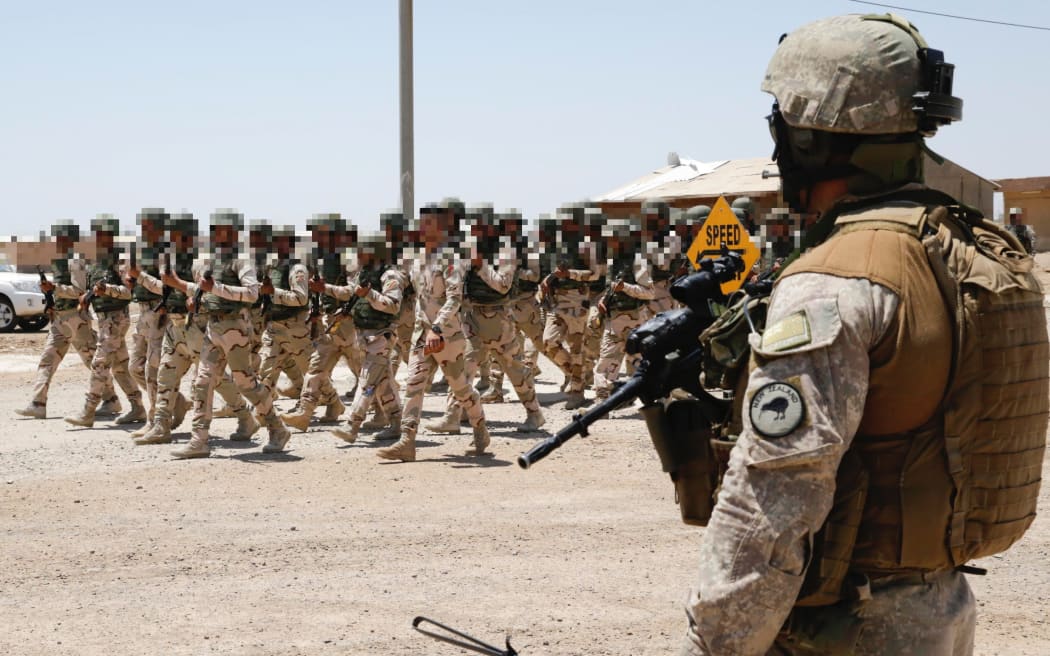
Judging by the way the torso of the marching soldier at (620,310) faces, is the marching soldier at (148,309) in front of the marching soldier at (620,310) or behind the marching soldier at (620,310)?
in front

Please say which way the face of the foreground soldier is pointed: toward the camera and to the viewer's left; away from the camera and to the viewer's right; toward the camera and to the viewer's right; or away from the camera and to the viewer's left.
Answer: away from the camera and to the viewer's left

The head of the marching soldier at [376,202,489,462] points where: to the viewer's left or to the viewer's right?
to the viewer's left

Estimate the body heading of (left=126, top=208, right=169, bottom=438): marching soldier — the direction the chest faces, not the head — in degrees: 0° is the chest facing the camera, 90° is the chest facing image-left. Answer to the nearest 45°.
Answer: approximately 45°

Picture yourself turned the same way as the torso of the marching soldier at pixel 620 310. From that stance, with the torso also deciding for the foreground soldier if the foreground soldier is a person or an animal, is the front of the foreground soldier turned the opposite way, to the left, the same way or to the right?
to the right

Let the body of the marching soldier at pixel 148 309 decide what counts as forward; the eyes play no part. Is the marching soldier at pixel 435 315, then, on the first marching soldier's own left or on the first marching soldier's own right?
on the first marching soldier's own left

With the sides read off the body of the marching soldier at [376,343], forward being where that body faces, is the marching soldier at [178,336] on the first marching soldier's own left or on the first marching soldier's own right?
on the first marching soldier's own right

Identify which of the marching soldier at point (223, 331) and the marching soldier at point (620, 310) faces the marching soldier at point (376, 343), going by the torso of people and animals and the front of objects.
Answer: the marching soldier at point (620, 310)
